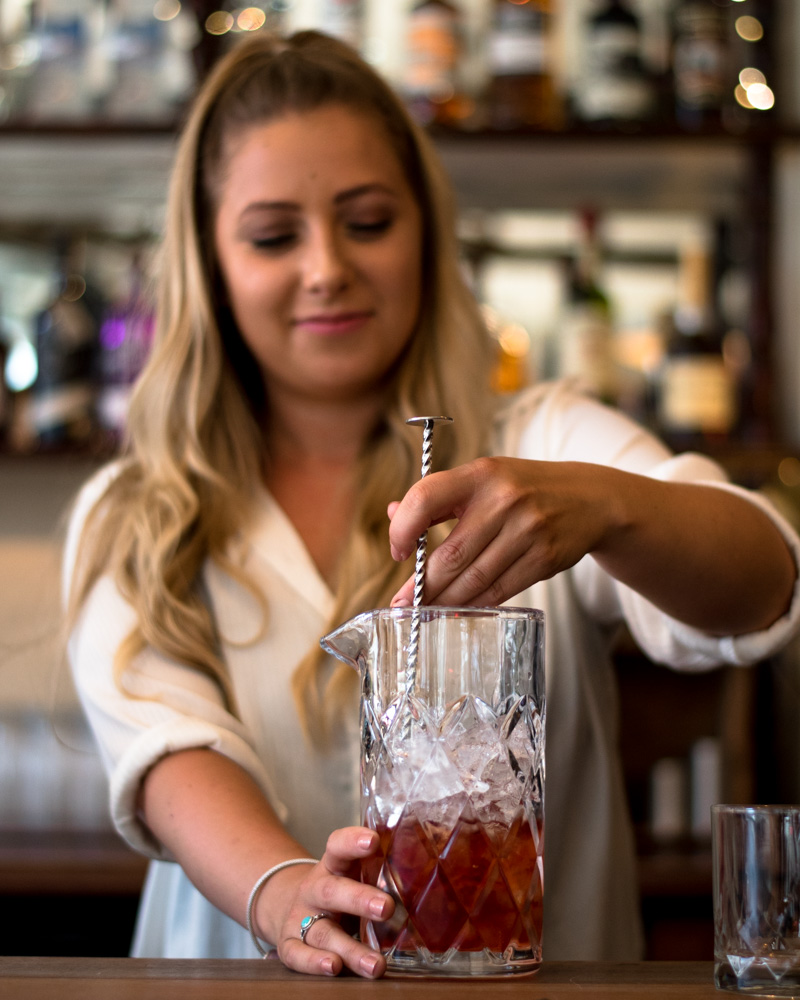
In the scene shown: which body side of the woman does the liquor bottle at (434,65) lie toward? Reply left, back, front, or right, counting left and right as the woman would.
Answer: back

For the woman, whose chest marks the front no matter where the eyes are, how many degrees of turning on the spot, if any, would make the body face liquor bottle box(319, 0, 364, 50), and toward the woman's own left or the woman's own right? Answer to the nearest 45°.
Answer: approximately 180°

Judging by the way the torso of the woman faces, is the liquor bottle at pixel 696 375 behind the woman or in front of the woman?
behind

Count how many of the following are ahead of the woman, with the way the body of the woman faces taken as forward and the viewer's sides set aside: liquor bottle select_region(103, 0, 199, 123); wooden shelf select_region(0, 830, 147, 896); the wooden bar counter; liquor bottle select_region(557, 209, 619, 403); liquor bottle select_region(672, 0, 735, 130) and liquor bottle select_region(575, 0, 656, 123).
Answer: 1

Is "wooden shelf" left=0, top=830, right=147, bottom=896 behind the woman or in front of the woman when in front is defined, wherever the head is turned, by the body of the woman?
behind

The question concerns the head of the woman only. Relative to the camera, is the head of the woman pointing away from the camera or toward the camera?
toward the camera

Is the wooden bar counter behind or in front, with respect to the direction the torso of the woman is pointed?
in front

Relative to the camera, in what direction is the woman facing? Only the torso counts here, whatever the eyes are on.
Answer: toward the camera

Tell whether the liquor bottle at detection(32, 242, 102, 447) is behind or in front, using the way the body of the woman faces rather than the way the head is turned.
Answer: behind

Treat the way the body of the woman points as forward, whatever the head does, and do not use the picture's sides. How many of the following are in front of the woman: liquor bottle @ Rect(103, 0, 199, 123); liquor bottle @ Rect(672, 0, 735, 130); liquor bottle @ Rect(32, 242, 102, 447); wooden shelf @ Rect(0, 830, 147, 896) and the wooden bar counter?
1

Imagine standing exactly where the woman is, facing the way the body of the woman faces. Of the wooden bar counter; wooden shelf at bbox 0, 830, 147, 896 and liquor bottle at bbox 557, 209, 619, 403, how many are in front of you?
1

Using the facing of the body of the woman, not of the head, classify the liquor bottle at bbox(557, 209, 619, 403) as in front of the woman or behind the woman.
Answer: behind
